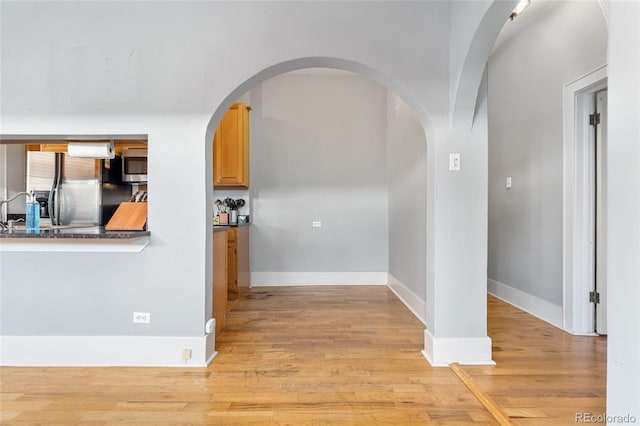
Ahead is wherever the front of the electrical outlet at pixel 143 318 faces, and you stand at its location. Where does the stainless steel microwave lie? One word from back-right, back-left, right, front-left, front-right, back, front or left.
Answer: back

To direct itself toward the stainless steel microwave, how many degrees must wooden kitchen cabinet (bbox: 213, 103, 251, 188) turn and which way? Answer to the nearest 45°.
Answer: approximately 135° to its right

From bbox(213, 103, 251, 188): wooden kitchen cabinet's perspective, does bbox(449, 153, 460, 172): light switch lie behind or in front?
in front

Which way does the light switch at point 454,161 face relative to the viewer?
toward the camera

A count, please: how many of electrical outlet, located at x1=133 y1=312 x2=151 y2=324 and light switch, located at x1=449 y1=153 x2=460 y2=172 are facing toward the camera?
2

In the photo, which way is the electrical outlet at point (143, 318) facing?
toward the camera
